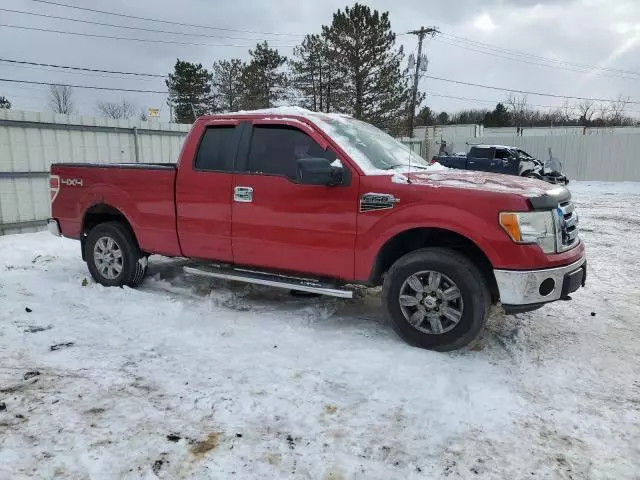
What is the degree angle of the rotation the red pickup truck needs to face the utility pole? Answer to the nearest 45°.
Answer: approximately 135° to its left

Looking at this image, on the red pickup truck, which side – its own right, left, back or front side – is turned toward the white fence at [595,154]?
left

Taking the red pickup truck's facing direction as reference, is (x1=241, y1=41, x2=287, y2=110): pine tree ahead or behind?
behind

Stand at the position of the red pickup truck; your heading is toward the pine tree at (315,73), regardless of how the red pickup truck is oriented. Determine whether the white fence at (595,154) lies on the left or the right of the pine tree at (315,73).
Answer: right

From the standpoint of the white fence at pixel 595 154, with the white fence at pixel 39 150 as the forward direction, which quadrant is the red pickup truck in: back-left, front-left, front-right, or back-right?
front-left

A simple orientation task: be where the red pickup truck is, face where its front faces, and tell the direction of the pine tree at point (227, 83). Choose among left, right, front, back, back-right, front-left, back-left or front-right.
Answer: back-left

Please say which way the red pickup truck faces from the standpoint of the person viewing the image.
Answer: facing the viewer and to the right of the viewer

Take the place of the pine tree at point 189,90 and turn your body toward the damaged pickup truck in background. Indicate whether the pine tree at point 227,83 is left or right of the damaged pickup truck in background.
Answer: left

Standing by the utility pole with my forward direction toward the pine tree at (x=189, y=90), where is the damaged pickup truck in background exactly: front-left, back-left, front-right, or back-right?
back-left

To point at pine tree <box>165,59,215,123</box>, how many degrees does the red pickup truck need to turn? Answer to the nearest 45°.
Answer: approximately 135° to its left

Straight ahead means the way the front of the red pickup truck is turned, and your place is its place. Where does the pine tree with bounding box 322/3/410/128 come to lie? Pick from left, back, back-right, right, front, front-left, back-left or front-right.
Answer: back-left

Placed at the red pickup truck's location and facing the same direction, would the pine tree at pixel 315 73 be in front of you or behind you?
behind
